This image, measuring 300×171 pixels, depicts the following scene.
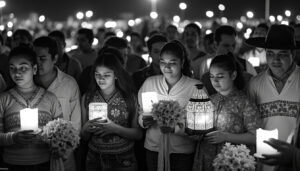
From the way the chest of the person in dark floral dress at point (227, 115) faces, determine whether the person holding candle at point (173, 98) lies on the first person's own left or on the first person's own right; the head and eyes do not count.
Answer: on the first person's own right

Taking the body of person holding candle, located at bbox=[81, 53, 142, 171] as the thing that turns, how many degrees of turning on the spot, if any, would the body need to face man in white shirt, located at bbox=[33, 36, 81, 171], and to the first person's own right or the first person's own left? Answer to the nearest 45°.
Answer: approximately 45° to the first person's own right

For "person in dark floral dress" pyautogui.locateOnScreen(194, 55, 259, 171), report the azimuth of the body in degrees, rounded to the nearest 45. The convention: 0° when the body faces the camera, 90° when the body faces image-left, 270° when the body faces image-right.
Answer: approximately 45°

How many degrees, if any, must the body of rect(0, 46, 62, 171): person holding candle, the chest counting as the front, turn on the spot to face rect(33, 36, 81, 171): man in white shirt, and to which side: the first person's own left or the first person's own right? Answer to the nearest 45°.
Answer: approximately 135° to the first person's own left

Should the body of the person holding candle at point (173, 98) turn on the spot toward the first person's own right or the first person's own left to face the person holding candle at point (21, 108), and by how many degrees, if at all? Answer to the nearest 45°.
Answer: approximately 90° to the first person's own right

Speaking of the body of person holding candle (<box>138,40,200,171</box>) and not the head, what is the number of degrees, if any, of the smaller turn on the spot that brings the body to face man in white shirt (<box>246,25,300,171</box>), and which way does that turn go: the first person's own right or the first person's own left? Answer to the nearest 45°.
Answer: approximately 90° to the first person's own left

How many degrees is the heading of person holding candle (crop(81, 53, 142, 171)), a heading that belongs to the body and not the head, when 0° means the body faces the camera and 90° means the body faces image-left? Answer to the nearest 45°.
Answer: approximately 45°
